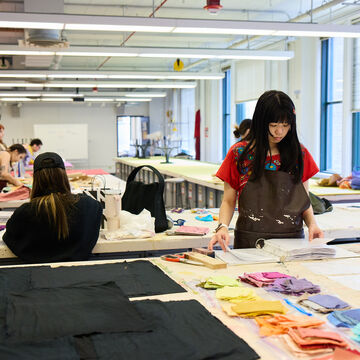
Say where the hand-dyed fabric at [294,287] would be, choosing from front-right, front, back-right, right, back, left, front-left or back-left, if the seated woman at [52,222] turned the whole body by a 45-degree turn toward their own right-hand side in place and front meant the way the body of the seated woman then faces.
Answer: right

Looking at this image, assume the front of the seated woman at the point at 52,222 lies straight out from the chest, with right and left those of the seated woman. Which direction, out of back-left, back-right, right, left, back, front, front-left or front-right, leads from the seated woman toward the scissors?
back-right

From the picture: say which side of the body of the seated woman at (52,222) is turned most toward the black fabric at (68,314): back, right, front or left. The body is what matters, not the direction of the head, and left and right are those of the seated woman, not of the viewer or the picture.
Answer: back

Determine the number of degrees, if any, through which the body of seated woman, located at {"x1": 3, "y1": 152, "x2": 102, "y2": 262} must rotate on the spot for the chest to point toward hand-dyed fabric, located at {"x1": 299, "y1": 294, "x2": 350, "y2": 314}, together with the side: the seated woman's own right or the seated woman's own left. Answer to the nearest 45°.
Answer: approximately 135° to the seated woman's own right

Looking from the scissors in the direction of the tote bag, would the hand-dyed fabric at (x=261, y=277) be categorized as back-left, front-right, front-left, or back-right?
back-right

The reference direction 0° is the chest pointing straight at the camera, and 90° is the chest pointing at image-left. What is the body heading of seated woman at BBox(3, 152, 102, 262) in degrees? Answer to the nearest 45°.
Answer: approximately 180°

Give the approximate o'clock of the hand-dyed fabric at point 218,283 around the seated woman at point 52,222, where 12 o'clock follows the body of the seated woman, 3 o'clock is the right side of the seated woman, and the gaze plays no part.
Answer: The hand-dyed fabric is roughly at 5 o'clock from the seated woman.

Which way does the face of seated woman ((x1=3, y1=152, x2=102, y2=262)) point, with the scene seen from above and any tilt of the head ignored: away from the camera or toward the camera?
away from the camera

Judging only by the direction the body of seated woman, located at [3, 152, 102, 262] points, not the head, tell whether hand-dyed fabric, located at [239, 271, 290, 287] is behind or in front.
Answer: behind

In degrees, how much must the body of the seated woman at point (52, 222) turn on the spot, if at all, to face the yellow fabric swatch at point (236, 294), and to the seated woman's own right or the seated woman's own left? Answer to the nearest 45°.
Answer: approximately 135° to the seated woman's own right
